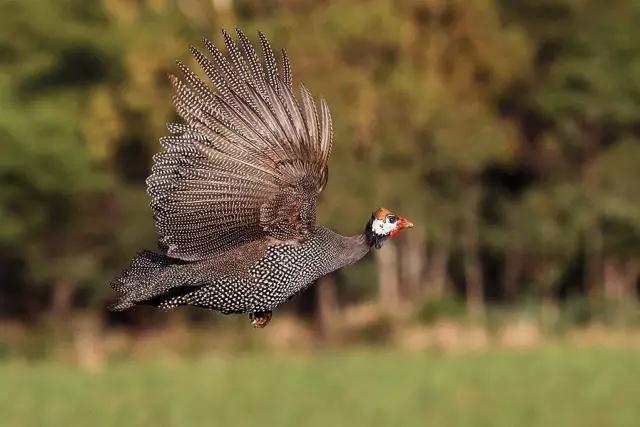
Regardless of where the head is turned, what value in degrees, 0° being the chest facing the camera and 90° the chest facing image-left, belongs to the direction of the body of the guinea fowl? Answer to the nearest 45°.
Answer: approximately 270°

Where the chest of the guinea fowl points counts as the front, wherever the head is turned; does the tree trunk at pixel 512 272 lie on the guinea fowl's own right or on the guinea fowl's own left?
on the guinea fowl's own left

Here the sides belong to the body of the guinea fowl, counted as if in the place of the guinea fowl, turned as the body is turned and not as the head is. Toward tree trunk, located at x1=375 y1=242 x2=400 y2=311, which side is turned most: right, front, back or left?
left

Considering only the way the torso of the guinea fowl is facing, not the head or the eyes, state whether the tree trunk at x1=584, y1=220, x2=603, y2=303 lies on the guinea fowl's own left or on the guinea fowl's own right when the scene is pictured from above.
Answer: on the guinea fowl's own left

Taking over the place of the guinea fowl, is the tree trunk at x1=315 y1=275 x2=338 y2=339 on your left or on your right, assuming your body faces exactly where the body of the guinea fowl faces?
on your left

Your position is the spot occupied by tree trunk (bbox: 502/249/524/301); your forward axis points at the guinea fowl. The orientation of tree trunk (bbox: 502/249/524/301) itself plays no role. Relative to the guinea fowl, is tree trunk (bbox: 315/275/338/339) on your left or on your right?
right

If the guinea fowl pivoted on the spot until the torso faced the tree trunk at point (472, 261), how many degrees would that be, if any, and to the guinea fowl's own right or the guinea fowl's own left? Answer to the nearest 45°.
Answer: approximately 90° to the guinea fowl's own left

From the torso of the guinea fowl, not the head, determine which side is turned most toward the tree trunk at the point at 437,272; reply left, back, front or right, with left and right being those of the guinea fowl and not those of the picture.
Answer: left

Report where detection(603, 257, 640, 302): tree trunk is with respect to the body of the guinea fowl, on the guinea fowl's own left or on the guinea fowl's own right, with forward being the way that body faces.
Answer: on the guinea fowl's own left
